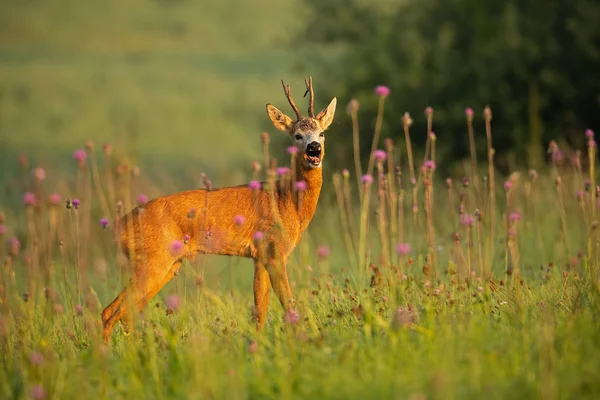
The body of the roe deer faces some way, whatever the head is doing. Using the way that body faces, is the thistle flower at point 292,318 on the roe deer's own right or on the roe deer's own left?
on the roe deer's own right

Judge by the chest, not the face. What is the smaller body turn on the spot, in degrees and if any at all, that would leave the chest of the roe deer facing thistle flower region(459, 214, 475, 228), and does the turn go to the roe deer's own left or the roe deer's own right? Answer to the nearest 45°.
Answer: approximately 45° to the roe deer's own right

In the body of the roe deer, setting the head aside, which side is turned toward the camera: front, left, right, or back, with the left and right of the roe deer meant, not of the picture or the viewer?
right

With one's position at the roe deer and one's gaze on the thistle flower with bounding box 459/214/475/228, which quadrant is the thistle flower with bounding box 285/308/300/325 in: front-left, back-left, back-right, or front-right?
front-right

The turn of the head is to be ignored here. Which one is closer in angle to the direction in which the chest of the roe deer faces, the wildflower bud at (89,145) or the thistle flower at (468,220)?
the thistle flower

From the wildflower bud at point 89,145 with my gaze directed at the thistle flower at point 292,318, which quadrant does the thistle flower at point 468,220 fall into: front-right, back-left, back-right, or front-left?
front-left

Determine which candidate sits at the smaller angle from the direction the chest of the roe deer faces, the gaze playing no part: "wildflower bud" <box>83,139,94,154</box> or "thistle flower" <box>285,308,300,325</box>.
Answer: the thistle flower

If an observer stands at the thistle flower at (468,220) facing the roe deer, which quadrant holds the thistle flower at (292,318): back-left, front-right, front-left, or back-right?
front-left
